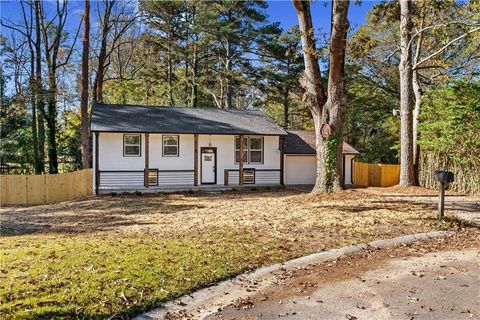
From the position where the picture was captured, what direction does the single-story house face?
facing the viewer

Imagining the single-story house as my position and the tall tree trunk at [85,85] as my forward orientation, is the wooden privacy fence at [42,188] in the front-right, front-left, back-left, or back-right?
front-left

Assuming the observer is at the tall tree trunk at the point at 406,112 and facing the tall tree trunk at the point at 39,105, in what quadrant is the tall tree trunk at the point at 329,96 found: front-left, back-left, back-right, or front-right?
front-left

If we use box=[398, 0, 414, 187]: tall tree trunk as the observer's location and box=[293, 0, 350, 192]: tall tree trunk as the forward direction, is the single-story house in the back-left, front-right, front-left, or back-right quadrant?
front-right

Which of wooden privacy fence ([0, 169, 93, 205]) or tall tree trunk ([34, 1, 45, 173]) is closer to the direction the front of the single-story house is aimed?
the wooden privacy fence

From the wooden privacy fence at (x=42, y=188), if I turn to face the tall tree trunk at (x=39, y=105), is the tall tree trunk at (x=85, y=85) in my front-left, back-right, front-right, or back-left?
front-right

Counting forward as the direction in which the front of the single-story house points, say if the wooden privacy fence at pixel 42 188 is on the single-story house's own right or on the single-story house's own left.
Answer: on the single-story house's own right

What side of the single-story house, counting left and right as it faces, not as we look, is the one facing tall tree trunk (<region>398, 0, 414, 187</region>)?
left

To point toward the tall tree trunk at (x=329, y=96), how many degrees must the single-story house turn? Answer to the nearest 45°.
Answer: approximately 45° to its left

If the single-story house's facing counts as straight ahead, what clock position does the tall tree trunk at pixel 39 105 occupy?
The tall tree trunk is roughly at 4 o'clock from the single-story house.

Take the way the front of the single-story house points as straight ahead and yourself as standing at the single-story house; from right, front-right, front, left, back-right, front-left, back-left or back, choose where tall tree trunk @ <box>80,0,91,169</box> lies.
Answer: right
